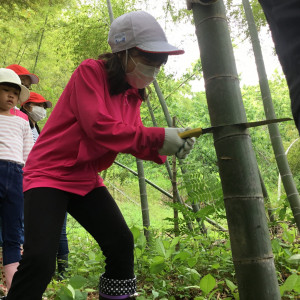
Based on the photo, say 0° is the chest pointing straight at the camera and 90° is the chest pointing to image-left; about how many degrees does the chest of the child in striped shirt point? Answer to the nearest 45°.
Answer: approximately 0°

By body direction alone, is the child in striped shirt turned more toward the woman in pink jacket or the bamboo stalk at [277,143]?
the woman in pink jacket

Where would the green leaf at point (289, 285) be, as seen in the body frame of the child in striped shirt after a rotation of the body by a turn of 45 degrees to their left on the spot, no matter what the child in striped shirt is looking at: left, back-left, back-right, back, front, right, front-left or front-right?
front

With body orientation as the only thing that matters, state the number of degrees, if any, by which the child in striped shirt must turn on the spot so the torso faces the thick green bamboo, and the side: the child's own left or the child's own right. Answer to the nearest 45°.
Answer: approximately 45° to the child's own left

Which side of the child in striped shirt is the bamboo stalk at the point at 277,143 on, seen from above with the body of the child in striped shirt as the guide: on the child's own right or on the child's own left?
on the child's own left
